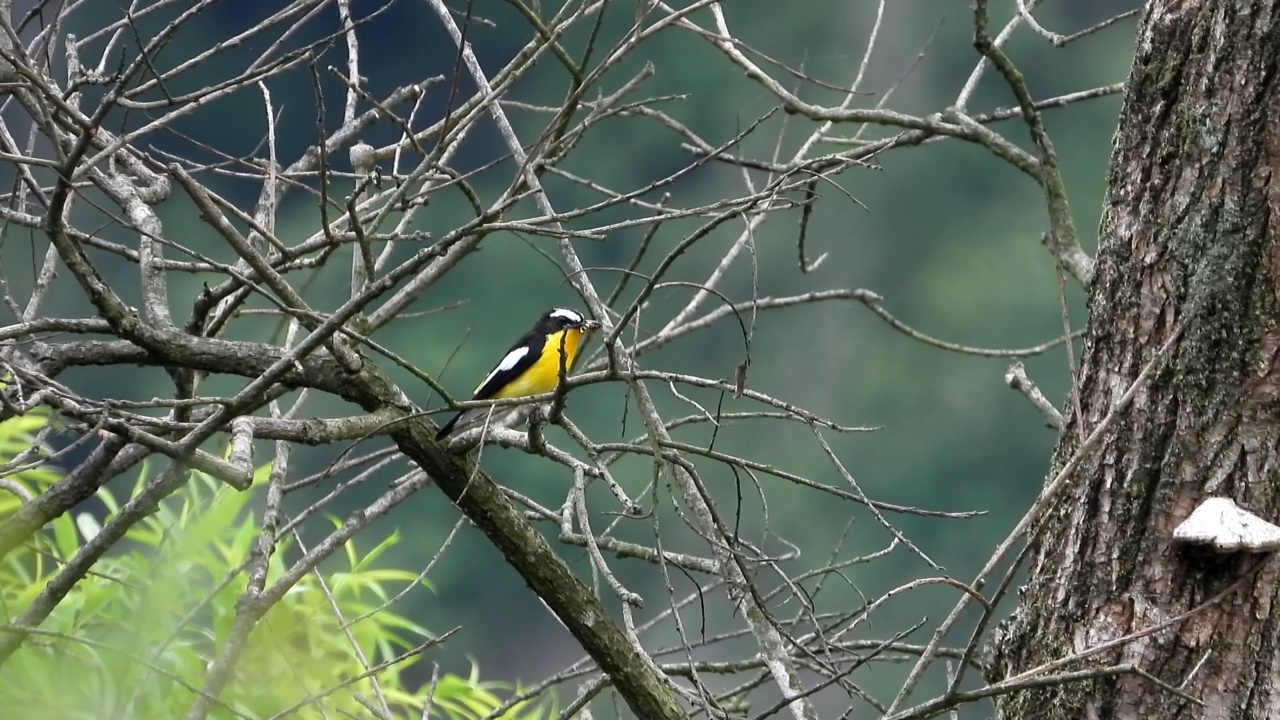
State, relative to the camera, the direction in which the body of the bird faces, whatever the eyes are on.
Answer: to the viewer's right
